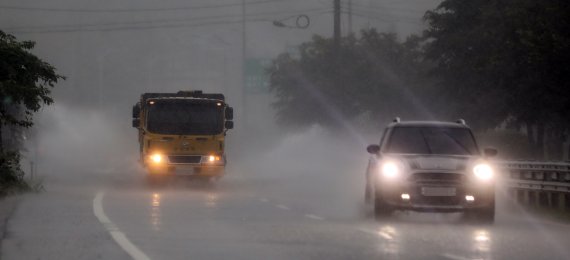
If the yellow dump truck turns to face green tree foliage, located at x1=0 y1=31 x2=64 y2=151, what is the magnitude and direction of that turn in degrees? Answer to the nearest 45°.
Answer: approximately 45° to its right

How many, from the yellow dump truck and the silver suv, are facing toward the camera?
2

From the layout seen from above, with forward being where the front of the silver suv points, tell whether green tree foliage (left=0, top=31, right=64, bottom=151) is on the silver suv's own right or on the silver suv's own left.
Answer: on the silver suv's own right

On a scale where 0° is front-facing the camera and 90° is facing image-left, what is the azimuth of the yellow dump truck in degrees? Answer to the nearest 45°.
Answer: approximately 0°

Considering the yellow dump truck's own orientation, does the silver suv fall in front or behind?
in front

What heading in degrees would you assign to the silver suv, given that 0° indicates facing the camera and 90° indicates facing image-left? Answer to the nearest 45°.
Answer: approximately 0°
